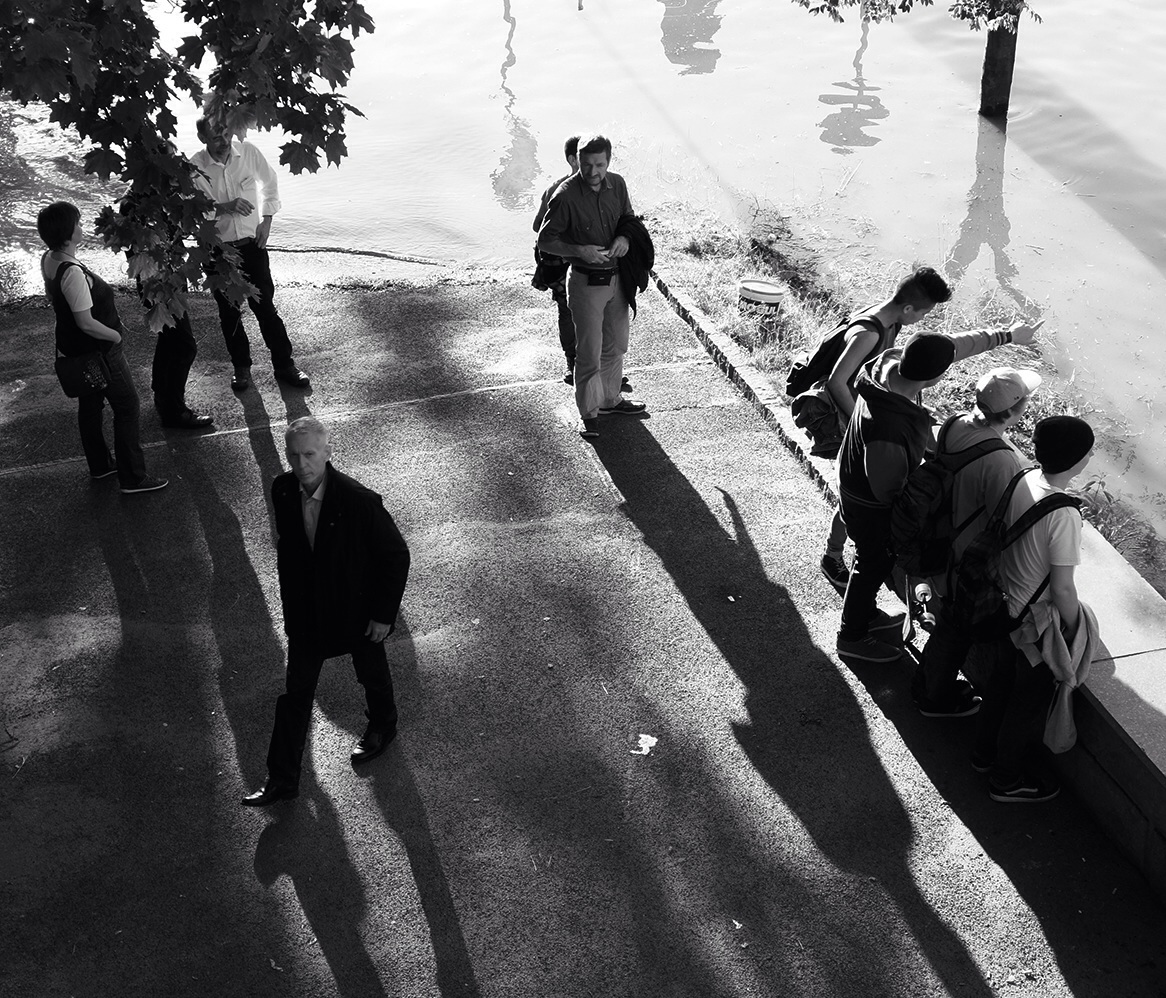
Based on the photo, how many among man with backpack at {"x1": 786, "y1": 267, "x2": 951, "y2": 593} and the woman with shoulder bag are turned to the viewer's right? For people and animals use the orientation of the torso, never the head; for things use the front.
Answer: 2

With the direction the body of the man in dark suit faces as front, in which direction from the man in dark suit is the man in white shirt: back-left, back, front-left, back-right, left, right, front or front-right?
back-right

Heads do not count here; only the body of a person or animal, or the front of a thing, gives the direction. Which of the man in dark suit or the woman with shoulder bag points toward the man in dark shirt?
the woman with shoulder bag

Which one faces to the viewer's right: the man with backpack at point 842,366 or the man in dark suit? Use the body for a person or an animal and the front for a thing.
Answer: the man with backpack

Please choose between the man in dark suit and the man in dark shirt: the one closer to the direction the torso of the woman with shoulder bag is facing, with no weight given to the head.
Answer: the man in dark shirt

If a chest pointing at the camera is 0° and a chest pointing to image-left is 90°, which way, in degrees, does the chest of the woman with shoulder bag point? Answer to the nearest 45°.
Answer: approximately 270°

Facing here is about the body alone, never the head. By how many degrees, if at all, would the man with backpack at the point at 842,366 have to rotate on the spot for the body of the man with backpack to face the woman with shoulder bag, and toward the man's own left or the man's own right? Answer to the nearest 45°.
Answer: approximately 180°

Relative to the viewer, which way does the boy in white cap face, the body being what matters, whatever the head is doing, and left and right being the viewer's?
facing away from the viewer and to the right of the viewer

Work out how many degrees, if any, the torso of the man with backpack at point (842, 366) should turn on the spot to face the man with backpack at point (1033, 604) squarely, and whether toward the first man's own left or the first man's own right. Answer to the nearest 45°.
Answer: approximately 45° to the first man's own right

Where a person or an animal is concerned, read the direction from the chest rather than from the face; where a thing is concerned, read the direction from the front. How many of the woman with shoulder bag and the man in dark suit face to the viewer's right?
1

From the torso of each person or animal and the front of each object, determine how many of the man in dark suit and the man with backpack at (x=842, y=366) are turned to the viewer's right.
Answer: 1

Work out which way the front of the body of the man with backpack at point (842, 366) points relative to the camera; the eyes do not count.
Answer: to the viewer's right

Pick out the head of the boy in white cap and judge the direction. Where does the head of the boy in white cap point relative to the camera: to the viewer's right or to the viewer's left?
to the viewer's right

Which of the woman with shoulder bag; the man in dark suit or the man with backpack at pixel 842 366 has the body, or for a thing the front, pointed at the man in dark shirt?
the woman with shoulder bag
